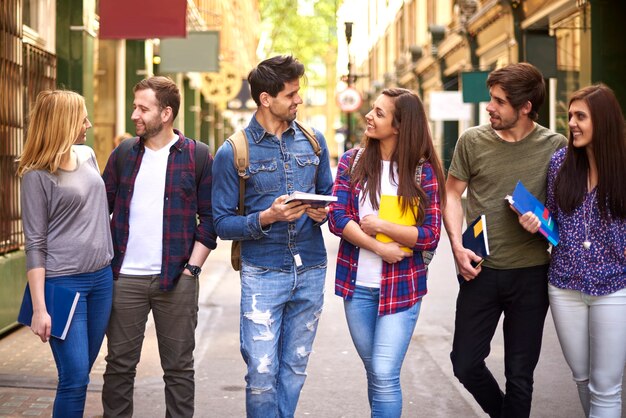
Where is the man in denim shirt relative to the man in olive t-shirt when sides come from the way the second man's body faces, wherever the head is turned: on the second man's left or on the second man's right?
on the second man's right

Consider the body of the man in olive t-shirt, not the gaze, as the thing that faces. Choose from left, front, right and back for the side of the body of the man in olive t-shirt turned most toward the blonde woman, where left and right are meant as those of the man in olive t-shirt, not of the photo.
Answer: right

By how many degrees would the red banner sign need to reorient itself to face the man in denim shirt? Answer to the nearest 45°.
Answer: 0° — it already faces them

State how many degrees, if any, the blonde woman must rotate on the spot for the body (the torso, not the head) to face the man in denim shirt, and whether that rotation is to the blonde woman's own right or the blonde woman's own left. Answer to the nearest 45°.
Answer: approximately 45° to the blonde woman's own left

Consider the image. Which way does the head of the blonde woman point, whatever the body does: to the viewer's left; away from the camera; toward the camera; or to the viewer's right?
to the viewer's right

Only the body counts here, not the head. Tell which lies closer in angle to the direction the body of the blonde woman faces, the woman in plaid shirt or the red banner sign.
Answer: the woman in plaid shirt

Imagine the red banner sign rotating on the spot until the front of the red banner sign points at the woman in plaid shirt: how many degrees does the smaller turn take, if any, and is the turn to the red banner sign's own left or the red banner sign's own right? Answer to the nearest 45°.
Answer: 0° — it already faces them

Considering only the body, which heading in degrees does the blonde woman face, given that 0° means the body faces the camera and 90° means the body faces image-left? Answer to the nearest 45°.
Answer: approximately 315°

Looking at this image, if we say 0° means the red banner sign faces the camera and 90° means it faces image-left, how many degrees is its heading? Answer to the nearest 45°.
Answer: approximately 0°

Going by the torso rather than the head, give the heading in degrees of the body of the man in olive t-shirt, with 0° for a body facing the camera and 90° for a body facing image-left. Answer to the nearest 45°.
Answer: approximately 0°

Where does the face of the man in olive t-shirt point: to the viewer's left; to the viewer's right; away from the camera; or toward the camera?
to the viewer's left

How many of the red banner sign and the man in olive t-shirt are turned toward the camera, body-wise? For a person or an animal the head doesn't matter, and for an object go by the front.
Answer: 2

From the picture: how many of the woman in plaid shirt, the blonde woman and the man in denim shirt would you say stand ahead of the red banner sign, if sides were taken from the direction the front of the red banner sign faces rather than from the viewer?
3

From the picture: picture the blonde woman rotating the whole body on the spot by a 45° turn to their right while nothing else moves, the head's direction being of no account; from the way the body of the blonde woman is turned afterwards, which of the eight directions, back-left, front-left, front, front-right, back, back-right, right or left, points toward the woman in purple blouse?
left
